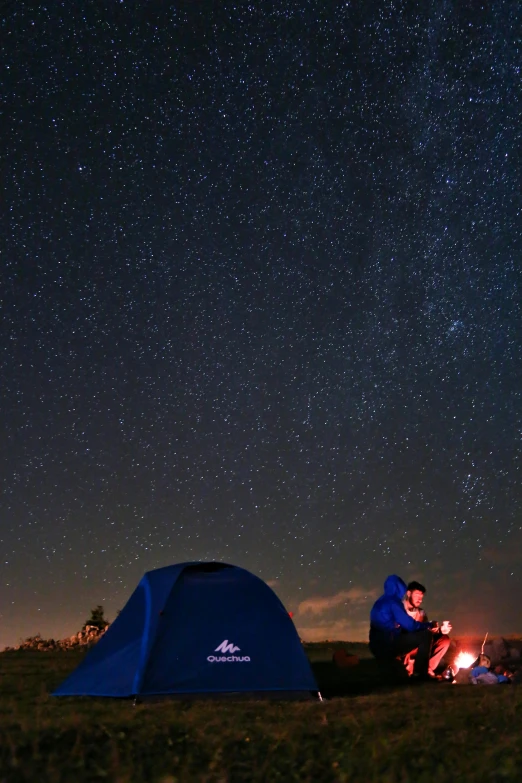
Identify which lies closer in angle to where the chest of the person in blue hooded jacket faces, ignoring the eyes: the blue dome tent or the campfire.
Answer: the campfire

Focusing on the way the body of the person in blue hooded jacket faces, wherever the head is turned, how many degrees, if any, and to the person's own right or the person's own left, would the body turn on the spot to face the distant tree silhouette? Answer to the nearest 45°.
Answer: approximately 135° to the person's own left

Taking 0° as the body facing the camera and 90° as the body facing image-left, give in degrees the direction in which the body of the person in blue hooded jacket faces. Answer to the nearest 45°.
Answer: approximately 270°

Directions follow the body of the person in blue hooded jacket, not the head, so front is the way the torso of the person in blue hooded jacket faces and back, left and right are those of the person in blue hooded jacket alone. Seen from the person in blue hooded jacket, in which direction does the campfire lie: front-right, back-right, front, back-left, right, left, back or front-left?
front-left

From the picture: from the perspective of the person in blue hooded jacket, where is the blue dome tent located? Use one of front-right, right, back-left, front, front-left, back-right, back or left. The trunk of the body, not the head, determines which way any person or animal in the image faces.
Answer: back-right

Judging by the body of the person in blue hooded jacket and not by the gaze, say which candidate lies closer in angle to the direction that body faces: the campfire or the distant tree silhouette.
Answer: the campfire
